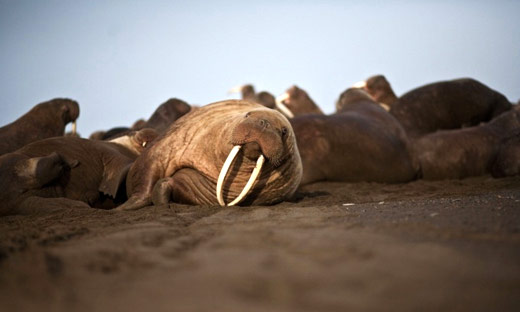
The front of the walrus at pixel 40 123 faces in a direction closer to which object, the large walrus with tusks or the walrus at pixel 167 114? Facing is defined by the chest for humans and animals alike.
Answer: the walrus

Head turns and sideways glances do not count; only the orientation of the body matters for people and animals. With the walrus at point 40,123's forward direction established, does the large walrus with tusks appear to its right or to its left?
on its right

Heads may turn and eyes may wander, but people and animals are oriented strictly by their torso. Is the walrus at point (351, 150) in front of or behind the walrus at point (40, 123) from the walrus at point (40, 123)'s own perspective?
in front

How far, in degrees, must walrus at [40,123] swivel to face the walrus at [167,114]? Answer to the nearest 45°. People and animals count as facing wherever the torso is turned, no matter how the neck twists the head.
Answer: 0° — it already faces it

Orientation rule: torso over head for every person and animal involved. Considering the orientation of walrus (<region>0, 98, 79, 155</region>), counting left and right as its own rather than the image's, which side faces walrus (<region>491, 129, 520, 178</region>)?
front

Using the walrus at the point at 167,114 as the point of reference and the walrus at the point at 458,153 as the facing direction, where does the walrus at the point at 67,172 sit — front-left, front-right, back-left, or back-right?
back-right

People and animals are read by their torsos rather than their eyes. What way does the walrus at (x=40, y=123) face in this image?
to the viewer's right

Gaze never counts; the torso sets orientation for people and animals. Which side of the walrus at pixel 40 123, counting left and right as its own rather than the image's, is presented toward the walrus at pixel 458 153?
front

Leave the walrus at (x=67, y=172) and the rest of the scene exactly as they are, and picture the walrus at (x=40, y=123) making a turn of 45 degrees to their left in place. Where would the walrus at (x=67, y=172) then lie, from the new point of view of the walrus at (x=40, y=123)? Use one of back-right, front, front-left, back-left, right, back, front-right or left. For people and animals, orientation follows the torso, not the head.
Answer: back-right

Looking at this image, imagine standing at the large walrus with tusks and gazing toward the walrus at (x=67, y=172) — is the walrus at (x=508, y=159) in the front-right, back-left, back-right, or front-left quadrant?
back-right

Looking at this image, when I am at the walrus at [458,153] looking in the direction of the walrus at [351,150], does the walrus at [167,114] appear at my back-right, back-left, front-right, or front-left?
front-right

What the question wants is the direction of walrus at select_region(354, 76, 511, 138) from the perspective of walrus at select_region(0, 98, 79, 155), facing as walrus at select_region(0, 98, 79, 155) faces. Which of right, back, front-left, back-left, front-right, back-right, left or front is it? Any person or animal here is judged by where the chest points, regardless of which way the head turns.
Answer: front
